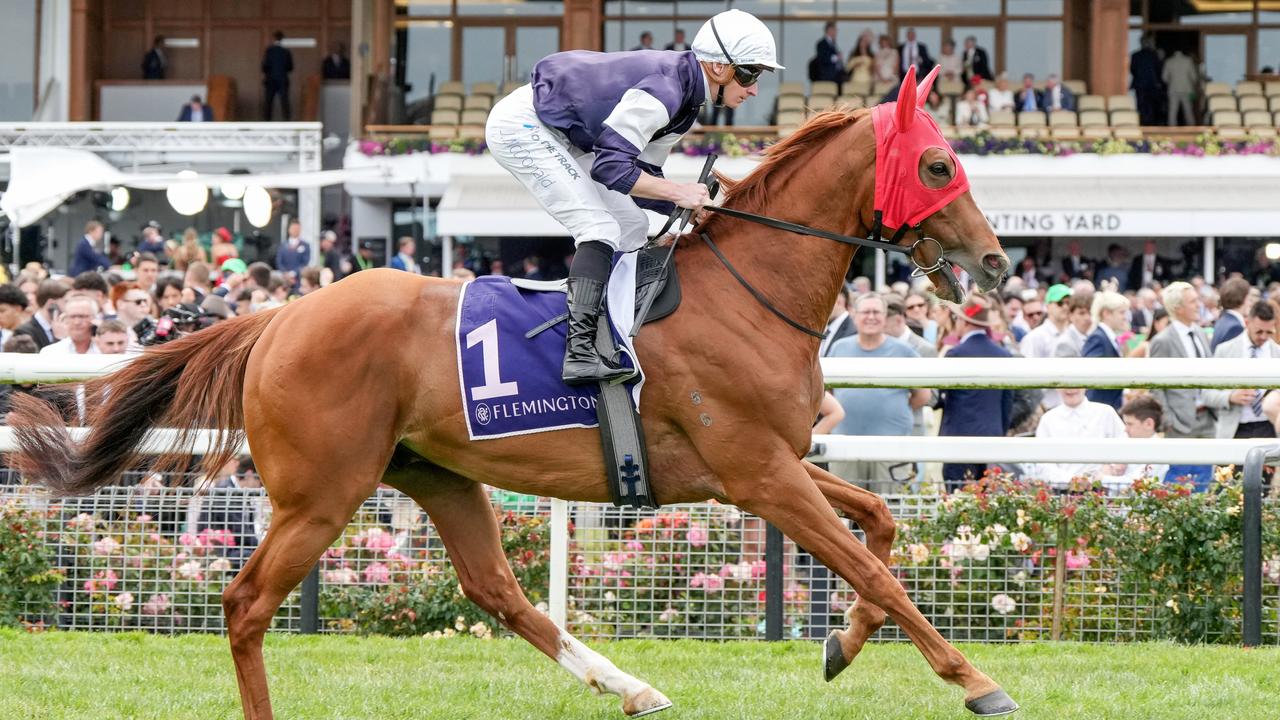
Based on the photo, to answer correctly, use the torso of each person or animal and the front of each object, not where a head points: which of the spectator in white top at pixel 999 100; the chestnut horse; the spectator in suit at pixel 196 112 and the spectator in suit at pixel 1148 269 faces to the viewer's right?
the chestnut horse

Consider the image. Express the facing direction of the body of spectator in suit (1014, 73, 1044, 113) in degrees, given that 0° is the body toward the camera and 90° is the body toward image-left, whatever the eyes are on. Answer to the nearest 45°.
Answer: approximately 0°

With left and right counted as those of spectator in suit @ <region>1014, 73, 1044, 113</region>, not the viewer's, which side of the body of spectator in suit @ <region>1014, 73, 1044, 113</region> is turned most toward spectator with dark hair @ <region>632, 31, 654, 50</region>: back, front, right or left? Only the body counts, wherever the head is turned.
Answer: right

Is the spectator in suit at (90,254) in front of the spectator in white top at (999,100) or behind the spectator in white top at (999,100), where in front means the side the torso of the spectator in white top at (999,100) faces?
in front

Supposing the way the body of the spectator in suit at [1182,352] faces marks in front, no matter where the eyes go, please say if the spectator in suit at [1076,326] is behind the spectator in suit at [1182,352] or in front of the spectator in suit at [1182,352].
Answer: behind

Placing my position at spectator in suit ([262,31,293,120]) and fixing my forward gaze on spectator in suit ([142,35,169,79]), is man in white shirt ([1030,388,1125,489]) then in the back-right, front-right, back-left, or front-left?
back-left

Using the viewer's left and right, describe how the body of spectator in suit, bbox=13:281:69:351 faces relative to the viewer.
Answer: facing the viewer and to the right of the viewer

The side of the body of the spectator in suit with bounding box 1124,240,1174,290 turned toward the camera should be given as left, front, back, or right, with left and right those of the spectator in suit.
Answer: front

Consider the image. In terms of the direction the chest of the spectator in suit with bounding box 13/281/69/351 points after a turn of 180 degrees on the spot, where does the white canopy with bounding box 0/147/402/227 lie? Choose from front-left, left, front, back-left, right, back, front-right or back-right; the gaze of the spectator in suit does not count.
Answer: front-right

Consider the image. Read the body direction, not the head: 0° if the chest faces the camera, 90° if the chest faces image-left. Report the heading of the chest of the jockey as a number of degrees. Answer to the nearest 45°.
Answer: approximately 270°

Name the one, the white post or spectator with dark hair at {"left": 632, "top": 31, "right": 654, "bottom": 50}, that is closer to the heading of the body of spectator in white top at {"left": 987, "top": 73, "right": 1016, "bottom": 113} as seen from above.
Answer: the white post

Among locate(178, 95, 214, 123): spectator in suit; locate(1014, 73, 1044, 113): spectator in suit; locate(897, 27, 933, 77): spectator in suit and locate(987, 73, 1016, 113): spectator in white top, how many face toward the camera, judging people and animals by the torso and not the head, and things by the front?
4

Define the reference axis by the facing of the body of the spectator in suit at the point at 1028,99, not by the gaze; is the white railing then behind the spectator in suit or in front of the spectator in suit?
in front

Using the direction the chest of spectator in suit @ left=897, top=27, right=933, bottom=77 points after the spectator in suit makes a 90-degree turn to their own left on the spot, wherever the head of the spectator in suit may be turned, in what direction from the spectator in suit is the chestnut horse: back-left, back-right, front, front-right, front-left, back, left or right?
right

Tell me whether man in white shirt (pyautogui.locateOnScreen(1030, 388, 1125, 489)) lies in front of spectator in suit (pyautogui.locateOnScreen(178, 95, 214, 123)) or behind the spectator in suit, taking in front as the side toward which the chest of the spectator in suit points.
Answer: in front
